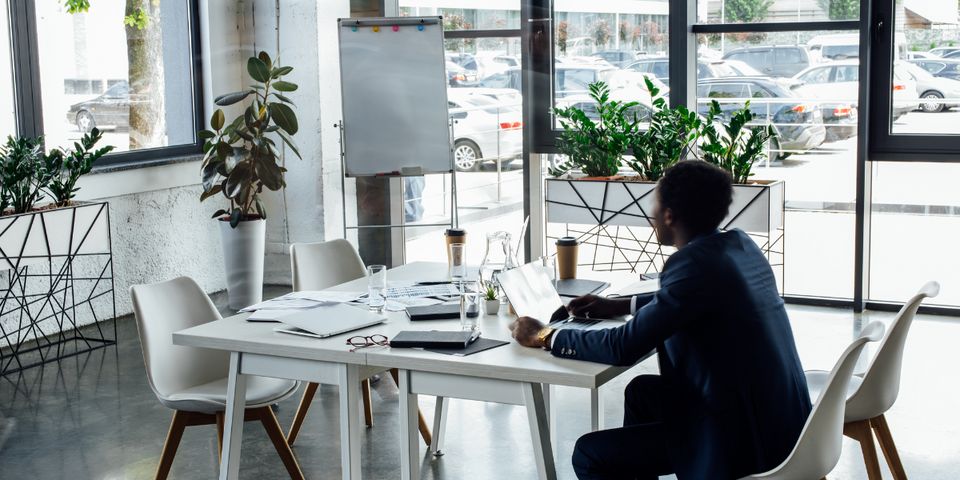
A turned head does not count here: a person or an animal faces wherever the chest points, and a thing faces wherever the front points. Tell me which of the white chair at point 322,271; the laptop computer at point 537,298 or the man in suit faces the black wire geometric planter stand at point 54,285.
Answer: the man in suit

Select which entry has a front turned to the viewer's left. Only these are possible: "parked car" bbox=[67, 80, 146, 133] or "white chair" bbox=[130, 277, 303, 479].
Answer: the parked car

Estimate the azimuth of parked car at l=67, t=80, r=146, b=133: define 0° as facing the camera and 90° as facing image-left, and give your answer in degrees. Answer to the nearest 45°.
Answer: approximately 90°

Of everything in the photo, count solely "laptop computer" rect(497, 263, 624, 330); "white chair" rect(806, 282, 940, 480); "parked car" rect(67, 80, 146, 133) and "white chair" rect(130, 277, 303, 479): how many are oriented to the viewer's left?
2

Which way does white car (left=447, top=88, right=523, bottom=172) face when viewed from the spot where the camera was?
facing away from the viewer and to the left of the viewer

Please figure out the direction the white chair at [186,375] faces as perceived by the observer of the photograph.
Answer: facing the viewer and to the right of the viewer

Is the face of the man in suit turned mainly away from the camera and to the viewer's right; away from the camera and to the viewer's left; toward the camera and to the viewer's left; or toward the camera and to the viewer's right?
away from the camera and to the viewer's left

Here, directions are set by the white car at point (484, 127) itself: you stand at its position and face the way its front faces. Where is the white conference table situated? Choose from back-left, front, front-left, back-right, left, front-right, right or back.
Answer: back-left

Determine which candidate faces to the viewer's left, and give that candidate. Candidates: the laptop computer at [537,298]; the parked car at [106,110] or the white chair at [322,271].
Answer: the parked car

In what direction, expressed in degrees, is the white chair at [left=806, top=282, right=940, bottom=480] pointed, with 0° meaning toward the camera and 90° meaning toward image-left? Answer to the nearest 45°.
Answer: approximately 90°

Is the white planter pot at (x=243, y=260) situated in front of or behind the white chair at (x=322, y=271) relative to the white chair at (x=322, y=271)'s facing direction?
behind

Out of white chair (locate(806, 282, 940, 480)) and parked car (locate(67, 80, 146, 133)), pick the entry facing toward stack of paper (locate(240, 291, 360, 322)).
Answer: the white chair

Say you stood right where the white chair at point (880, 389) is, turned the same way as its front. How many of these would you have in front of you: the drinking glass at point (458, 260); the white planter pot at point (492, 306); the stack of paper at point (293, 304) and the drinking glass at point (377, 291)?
4
